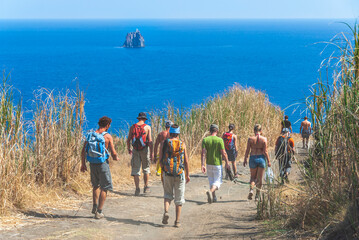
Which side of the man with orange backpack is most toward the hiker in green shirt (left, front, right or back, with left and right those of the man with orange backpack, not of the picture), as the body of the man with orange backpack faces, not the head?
front

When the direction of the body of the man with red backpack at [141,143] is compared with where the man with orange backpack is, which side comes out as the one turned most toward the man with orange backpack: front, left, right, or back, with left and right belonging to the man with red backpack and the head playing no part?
back

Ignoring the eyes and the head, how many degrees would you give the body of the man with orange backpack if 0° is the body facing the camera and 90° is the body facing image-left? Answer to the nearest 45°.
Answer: approximately 180°

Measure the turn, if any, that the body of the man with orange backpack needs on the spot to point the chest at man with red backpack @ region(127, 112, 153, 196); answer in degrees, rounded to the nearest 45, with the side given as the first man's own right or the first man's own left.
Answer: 0° — they already face them

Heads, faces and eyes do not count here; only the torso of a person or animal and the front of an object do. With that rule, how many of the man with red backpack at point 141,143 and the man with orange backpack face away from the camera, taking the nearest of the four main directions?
2

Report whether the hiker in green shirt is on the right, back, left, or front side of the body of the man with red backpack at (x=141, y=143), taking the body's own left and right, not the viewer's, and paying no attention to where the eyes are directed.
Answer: right

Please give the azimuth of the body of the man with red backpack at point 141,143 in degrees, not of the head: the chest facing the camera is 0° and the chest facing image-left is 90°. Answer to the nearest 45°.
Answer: approximately 180°
